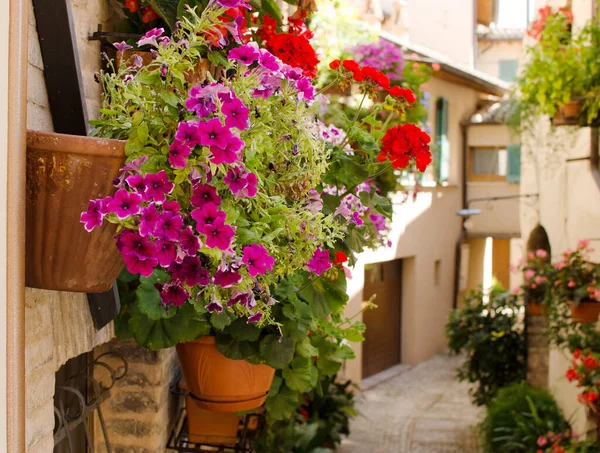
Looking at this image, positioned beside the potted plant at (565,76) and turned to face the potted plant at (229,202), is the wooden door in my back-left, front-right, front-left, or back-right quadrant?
back-right

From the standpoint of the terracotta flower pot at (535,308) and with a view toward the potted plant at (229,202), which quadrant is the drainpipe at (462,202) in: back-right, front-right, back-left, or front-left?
back-right

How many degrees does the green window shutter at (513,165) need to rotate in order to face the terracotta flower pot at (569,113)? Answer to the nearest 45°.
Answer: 0° — it already faces it

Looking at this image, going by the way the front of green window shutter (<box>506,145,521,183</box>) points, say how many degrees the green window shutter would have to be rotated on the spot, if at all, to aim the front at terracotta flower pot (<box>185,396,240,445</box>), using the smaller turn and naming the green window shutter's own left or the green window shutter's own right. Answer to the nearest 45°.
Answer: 0° — it already faces it

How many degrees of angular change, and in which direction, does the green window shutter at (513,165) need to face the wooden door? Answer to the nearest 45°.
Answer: approximately 45° to its right

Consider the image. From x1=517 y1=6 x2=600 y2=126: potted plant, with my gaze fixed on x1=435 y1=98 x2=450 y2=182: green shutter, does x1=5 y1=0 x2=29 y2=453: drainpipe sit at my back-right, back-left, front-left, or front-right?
back-left

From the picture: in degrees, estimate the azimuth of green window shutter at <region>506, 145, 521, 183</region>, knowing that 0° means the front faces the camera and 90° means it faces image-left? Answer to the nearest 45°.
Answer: approximately 0°
